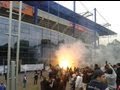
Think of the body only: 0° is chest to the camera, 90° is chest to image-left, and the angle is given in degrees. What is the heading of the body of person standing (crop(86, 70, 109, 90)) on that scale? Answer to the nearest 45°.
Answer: approximately 225°
